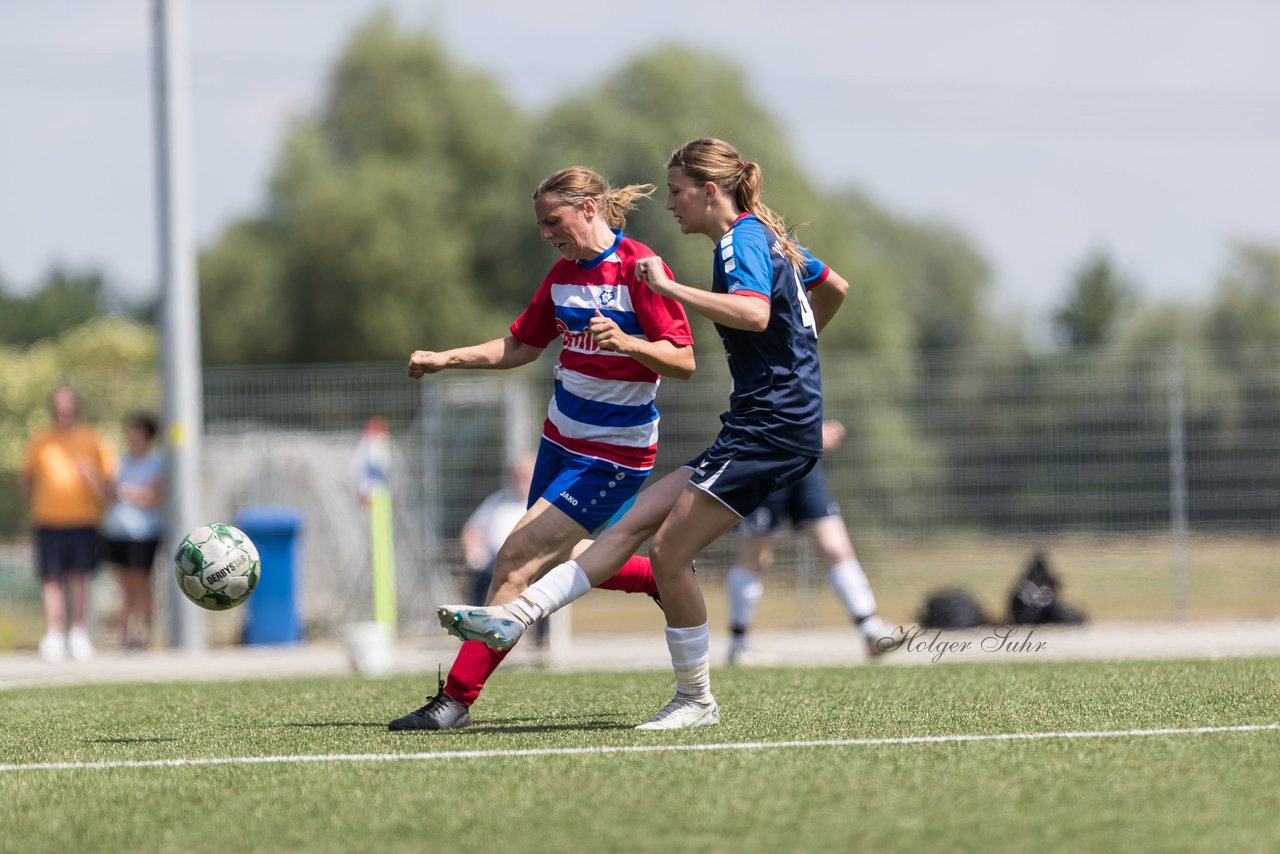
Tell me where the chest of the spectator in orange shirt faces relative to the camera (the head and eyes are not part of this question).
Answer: toward the camera

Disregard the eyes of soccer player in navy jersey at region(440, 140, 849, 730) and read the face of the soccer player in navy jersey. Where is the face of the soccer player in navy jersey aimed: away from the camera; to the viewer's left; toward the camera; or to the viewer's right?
to the viewer's left

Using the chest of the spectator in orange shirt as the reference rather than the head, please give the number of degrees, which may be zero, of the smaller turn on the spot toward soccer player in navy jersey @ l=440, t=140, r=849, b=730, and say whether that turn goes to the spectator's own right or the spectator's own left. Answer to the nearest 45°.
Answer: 0° — they already face them

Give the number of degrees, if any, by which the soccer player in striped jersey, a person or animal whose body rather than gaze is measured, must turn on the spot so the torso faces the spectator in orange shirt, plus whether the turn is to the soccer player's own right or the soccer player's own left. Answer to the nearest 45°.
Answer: approximately 90° to the soccer player's own right

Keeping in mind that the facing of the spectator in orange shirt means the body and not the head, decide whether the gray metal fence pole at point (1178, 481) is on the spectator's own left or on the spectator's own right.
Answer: on the spectator's own left

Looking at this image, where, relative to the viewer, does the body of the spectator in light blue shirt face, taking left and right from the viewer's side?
facing the viewer and to the left of the viewer

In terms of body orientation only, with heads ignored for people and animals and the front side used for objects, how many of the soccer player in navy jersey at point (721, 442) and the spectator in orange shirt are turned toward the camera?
1

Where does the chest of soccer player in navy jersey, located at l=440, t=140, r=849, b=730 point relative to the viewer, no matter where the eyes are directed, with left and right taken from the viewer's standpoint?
facing to the left of the viewer

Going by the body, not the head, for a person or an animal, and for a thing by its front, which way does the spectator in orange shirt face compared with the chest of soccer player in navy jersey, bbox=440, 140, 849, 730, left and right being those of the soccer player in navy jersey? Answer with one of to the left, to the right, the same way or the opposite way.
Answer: to the left

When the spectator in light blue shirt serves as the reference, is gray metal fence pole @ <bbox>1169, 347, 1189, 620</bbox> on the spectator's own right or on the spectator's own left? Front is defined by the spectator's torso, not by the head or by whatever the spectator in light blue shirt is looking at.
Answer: on the spectator's own left

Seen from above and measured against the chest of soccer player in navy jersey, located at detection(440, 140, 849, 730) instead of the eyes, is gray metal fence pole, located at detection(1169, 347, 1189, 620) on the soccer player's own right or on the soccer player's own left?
on the soccer player's own right

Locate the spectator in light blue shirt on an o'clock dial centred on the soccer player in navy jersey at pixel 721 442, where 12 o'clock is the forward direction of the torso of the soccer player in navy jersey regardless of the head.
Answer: The spectator in light blue shirt is roughly at 2 o'clock from the soccer player in navy jersey.
